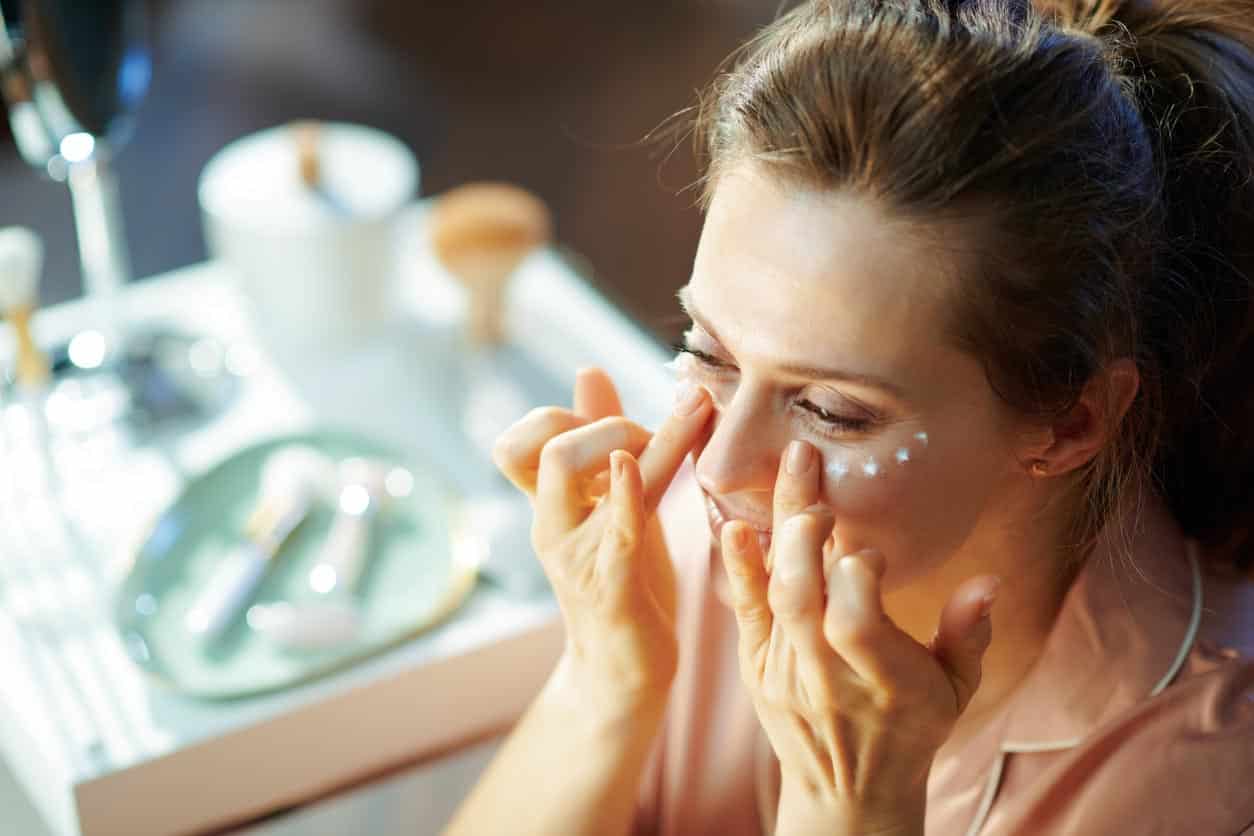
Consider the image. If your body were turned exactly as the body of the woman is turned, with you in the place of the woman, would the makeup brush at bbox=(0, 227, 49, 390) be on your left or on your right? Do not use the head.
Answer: on your right

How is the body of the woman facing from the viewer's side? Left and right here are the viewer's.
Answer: facing the viewer and to the left of the viewer

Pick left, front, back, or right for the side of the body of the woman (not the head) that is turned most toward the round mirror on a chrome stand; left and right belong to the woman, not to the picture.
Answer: right

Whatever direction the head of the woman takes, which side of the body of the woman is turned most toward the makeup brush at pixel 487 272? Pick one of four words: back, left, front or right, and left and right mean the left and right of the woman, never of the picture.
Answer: right

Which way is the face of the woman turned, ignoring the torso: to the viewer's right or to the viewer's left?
to the viewer's left
